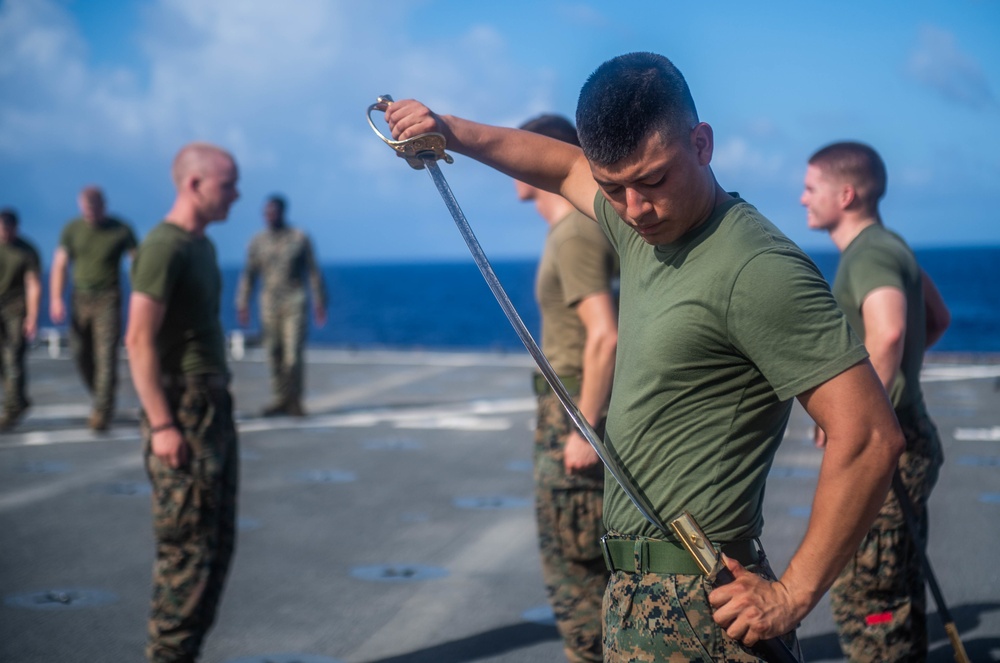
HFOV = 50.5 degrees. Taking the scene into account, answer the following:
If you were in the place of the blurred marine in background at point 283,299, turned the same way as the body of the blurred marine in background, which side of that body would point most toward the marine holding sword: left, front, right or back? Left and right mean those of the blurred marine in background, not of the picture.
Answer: front

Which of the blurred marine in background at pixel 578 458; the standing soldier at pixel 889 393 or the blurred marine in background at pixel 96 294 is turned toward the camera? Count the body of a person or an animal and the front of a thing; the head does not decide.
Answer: the blurred marine in background at pixel 96 294

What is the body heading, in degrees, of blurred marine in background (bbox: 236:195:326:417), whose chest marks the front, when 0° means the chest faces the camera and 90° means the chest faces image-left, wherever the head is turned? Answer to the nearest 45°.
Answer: approximately 0°

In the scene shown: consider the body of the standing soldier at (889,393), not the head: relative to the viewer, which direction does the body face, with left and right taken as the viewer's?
facing to the left of the viewer

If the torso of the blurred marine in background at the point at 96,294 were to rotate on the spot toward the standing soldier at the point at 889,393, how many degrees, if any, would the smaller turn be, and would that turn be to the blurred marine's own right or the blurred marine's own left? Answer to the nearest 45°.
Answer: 0° — they already face them

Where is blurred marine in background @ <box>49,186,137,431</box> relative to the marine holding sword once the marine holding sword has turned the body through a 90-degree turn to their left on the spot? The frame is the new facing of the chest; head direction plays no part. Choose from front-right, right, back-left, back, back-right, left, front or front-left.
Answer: back

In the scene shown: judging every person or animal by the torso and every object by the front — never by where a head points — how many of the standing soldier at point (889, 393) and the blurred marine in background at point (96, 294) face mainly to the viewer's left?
1

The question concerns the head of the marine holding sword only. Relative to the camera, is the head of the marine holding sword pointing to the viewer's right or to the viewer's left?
to the viewer's left

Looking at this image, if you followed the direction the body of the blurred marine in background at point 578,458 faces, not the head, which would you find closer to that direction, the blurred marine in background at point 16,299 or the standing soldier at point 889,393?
the blurred marine in background

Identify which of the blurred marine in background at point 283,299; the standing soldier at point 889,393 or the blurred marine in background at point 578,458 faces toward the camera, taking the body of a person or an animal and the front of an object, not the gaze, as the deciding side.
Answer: the blurred marine in background at point 283,299

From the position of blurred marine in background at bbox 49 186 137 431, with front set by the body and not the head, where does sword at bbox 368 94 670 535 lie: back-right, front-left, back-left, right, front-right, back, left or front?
front

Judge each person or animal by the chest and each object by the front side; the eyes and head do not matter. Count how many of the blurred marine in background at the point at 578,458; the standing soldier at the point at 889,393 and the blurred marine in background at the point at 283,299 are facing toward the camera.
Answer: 1

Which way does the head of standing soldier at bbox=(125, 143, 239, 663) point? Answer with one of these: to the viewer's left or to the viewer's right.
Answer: to the viewer's right

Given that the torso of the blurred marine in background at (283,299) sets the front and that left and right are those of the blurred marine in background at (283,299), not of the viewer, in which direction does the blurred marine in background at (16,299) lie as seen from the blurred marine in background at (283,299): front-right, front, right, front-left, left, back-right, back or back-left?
right

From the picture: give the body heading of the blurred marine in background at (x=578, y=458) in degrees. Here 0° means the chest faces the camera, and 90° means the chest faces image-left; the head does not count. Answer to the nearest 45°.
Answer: approximately 90°

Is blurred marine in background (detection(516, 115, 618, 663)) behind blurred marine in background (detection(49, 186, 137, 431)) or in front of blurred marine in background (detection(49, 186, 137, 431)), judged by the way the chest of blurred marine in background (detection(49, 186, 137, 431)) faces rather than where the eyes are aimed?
in front

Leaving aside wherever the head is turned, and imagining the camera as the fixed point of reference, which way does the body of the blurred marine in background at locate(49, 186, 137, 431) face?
toward the camera

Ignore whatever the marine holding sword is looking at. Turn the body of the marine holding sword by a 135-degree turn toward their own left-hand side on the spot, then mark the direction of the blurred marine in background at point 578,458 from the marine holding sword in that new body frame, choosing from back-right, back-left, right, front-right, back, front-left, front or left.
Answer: left

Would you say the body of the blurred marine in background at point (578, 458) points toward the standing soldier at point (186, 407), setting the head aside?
yes
